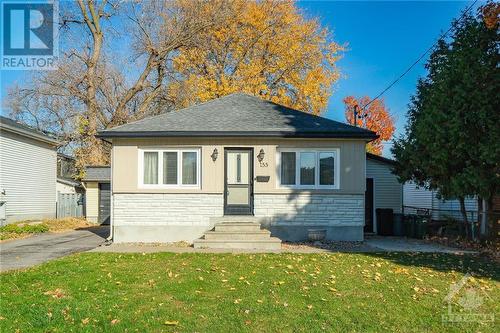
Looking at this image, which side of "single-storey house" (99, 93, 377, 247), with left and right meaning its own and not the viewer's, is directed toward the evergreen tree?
left

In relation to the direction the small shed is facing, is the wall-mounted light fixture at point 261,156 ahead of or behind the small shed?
ahead

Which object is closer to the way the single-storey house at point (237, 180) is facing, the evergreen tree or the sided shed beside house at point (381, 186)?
the evergreen tree

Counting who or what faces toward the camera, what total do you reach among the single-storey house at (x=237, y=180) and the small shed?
2

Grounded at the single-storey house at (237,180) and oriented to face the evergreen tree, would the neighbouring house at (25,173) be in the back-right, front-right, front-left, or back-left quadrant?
back-left

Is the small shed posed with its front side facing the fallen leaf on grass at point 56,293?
yes

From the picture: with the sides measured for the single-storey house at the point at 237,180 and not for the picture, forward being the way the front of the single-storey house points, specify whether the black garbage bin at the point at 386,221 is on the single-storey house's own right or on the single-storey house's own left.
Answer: on the single-storey house's own left

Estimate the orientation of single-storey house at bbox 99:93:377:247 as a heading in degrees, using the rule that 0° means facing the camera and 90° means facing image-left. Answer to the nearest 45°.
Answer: approximately 0°

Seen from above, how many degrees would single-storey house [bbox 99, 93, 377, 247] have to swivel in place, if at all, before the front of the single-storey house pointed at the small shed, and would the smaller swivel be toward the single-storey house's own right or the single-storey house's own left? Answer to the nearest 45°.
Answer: approximately 135° to the single-storey house's own right

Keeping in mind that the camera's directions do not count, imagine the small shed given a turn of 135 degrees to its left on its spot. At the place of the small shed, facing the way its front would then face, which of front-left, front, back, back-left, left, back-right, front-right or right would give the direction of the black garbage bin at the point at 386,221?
right

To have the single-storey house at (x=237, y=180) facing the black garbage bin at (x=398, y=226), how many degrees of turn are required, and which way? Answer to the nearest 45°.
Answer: approximately 135° to its left

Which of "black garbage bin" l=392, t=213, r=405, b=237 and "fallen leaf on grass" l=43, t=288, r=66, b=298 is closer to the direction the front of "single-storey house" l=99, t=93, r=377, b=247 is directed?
the fallen leaf on grass
